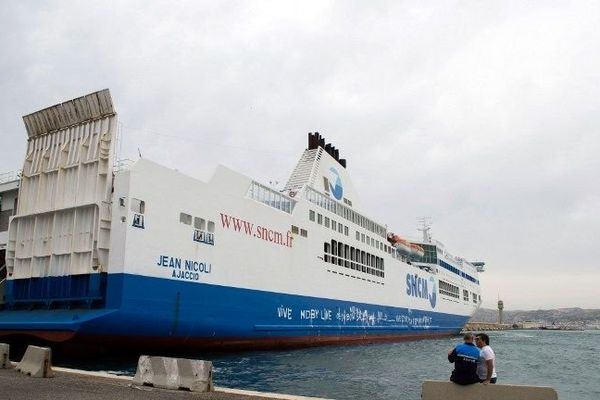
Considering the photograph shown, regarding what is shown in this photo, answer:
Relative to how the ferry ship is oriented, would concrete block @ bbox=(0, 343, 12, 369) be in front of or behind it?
behind

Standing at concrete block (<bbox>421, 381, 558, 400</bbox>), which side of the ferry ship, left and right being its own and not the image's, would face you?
right

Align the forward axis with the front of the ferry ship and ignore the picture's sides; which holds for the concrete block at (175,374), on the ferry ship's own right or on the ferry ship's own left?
on the ferry ship's own right

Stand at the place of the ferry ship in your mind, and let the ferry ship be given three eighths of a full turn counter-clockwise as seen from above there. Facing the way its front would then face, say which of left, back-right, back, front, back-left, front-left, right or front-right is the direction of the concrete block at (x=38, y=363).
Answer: left

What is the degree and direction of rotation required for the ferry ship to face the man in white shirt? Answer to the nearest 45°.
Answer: approximately 90° to its right

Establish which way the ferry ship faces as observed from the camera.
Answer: facing away from the viewer and to the right of the viewer
